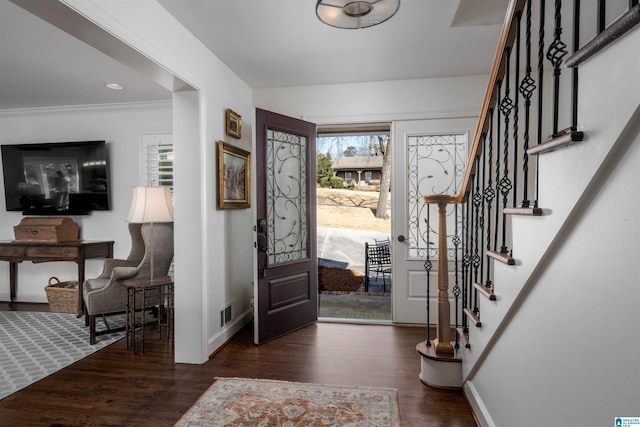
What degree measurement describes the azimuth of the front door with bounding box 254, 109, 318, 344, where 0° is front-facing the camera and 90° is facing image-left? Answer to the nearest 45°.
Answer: approximately 315°

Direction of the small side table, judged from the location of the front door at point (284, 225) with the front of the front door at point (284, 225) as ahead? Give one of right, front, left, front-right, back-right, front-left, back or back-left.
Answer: back-right

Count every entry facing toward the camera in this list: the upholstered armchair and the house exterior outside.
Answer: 1

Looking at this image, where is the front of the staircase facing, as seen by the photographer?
facing away from the viewer and to the left of the viewer

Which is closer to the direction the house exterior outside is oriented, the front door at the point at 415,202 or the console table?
the front door

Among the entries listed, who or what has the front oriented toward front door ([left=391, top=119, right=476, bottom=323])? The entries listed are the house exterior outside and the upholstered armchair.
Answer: the house exterior outside

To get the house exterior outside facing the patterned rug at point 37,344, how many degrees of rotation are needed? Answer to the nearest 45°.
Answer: approximately 45° to its right

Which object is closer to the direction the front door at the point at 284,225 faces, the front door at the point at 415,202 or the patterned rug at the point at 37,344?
the front door
